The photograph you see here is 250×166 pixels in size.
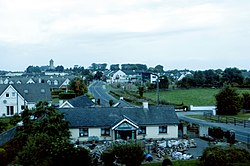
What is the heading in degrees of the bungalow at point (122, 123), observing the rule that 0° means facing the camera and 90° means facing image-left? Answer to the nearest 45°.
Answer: approximately 0°

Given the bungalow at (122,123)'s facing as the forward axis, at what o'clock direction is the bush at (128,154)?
The bush is roughly at 12 o'clock from the bungalow.

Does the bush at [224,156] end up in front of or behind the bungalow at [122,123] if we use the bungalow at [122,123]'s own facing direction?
in front
